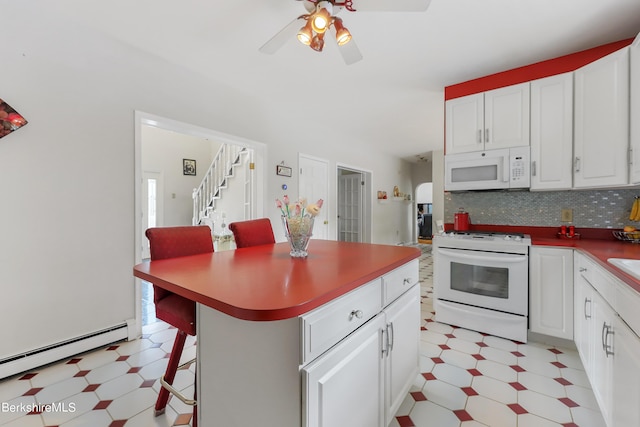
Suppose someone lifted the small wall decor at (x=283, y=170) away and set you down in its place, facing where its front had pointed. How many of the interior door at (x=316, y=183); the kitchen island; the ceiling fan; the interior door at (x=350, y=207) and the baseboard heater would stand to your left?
2

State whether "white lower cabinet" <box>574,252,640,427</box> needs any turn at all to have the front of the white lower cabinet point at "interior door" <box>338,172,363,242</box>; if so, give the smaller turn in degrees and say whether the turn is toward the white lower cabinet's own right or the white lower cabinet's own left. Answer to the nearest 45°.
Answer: approximately 45° to the white lower cabinet's own right

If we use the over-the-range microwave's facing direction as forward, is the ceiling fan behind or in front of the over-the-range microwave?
in front

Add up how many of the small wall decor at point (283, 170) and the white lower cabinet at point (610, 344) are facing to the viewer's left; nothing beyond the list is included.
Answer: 1

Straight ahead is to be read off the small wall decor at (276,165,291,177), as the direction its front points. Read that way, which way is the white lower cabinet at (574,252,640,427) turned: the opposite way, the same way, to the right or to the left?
the opposite way

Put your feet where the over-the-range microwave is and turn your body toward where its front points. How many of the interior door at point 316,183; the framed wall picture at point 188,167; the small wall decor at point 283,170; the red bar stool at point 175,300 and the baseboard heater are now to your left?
0

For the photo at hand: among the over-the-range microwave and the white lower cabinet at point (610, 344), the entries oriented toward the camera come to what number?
1

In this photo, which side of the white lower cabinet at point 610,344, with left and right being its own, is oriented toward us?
left

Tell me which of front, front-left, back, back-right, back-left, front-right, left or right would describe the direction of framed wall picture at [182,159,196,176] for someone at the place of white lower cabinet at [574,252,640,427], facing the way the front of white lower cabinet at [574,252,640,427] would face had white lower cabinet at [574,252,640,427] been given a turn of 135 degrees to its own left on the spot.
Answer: back-right

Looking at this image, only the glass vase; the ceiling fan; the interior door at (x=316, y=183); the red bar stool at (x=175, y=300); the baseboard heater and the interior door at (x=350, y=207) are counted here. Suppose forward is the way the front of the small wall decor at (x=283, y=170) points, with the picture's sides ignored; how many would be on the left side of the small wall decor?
2

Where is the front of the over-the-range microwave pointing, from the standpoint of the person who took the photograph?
facing the viewer

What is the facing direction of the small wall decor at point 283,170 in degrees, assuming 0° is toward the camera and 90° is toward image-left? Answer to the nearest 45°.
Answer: approximately 315°

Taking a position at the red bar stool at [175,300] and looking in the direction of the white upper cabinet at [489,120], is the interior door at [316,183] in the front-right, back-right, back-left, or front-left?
front-left

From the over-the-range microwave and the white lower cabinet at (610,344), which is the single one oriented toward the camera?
the over-the-range microwave
